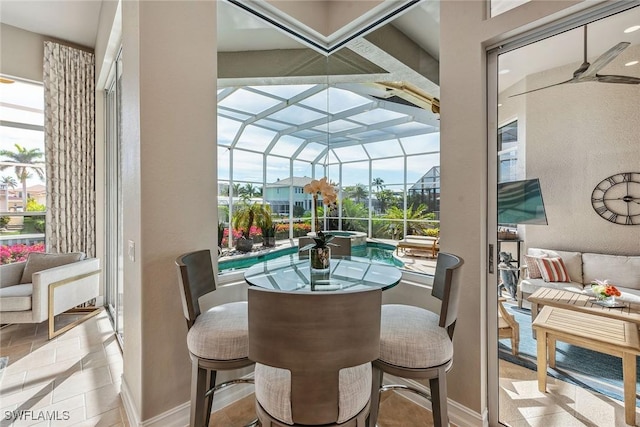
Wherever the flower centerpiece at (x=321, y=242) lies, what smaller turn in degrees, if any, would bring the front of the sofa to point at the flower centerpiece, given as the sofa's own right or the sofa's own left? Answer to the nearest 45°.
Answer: approximately 45° to the sofa's own right

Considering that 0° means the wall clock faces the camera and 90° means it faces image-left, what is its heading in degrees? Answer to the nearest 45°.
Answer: approximately 0°

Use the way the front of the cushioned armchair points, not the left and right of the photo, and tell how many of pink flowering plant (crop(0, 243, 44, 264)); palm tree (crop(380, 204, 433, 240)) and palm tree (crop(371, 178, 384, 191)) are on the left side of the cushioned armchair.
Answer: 2

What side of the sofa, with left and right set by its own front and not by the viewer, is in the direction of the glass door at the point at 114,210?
right

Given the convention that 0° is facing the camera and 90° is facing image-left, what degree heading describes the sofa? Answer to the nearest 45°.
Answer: approximately 0°

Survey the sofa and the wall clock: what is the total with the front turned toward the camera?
2

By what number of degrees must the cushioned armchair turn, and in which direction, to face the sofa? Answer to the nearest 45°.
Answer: approximately 90° to its left

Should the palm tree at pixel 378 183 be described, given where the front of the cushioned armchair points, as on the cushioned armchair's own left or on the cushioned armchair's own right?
on the cushioned armchair's own left
